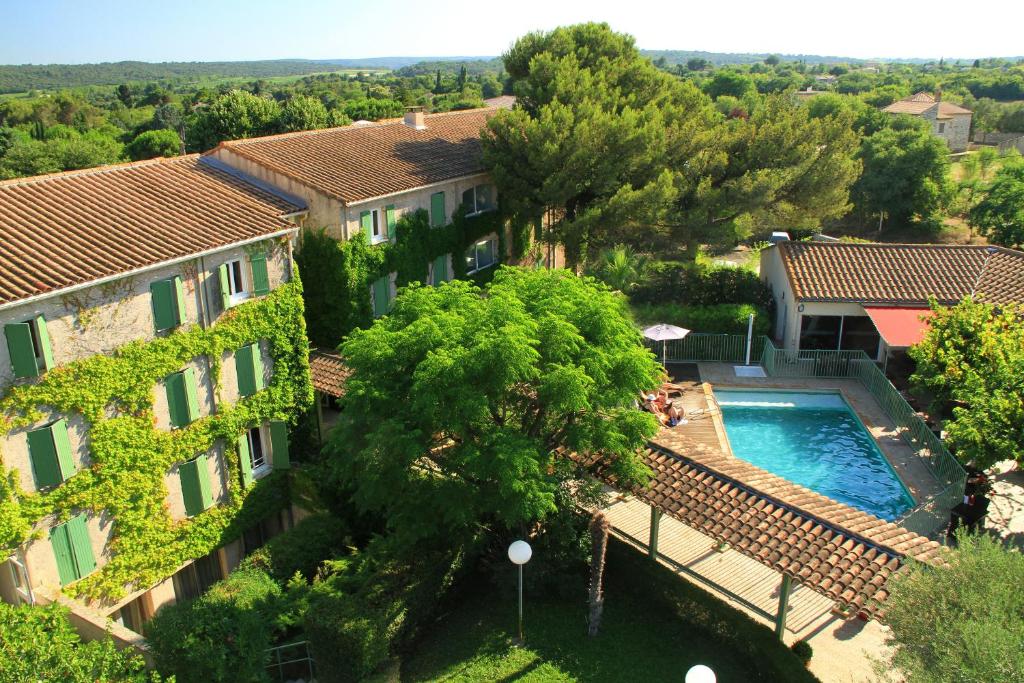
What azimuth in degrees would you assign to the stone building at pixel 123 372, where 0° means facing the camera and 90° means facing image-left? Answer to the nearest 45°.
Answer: approximately 315°

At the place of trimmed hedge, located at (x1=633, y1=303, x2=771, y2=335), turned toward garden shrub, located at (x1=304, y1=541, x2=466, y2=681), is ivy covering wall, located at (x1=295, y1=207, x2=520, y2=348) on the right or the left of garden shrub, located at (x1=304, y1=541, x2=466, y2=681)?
right

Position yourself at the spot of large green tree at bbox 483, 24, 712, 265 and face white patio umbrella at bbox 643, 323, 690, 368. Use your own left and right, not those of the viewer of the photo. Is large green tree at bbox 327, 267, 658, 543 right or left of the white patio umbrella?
right

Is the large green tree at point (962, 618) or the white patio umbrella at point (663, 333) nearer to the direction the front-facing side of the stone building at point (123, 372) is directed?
the large green tree

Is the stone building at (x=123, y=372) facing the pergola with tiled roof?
yes

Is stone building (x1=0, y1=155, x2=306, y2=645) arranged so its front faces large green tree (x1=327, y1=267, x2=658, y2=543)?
yes

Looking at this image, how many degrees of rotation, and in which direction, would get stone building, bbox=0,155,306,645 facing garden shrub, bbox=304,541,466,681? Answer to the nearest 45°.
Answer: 0° — it already faces it

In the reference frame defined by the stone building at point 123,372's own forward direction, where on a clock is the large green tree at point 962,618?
The large green tree is roughly at 12 o'clock from the stone building.

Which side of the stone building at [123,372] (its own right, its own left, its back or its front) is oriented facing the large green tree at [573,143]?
left

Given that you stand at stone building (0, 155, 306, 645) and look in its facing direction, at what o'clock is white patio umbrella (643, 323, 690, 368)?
The white patio umbrella is roughly at 10 o'clock from the stone building.
